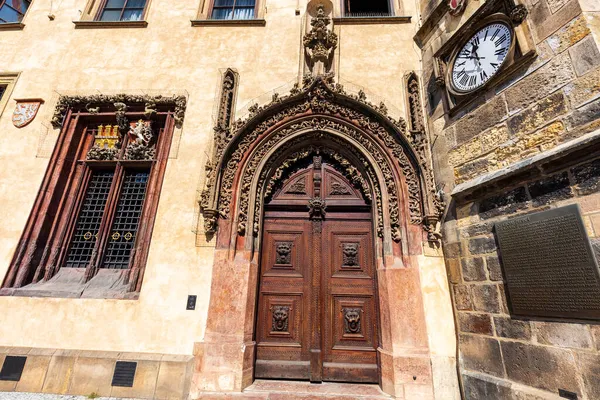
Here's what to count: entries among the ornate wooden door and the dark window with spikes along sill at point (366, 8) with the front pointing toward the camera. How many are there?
2

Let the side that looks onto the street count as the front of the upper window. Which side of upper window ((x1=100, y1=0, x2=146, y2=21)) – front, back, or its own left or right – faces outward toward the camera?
front

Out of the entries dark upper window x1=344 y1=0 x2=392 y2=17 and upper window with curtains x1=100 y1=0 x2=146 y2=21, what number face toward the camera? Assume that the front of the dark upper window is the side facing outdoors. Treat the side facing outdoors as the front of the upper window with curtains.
2

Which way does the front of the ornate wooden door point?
toward the camera

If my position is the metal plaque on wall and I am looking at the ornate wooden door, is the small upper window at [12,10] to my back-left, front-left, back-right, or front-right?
front-left

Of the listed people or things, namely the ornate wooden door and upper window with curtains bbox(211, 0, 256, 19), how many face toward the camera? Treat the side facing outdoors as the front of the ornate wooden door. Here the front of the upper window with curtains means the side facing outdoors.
2

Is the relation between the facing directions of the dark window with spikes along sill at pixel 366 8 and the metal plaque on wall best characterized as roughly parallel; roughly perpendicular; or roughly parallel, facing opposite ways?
roughly perpendicular

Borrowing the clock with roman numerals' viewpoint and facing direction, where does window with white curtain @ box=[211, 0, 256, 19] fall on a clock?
The window with white curtain is roughly at 1 o'clock from the clock with roman numerals.

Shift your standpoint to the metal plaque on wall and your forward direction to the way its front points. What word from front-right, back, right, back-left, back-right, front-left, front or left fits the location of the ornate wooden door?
front-right

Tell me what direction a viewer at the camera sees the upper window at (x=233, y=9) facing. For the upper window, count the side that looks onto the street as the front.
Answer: facing the viewer

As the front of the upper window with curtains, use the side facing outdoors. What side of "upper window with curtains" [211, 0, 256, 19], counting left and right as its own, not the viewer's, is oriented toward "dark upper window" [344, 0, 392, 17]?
left

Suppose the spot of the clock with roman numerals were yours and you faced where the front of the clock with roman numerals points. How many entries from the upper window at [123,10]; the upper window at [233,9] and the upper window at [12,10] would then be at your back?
0

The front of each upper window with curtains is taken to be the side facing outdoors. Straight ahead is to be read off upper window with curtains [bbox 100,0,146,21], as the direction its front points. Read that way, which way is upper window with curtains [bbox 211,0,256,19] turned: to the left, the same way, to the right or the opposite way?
the same way

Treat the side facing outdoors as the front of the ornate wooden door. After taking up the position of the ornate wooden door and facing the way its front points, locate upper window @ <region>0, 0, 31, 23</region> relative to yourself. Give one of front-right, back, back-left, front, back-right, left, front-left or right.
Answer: right
